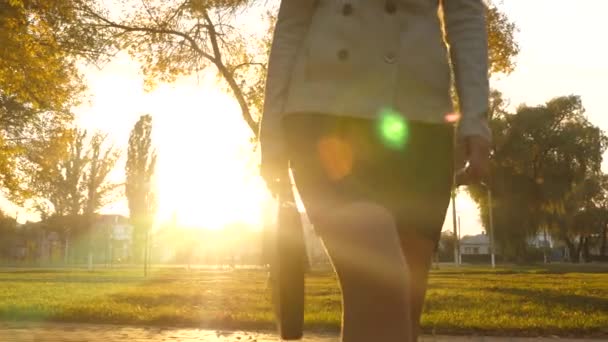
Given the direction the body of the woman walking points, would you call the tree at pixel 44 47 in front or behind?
behind

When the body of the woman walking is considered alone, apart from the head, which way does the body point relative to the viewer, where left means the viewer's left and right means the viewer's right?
facing the viewer

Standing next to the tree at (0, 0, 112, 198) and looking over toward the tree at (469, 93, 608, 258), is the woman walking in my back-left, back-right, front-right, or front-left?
back-right

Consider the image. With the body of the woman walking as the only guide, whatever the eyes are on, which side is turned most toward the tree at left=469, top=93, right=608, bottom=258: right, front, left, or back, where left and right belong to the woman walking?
back

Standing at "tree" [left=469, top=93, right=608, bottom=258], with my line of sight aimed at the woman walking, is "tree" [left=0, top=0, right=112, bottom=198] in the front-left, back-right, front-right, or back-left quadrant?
front-right

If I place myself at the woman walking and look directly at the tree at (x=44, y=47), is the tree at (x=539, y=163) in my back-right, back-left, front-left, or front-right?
front-right
